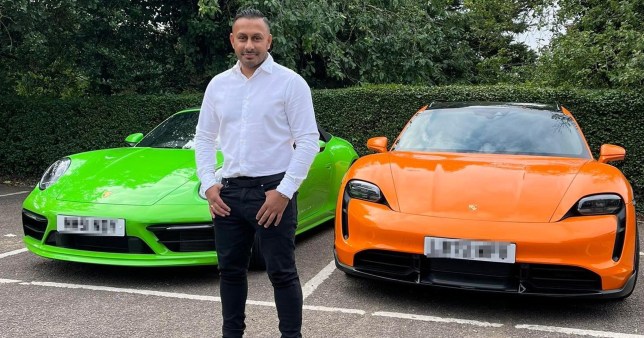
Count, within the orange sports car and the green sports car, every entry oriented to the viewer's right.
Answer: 0

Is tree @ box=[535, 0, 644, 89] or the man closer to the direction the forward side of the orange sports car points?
the man

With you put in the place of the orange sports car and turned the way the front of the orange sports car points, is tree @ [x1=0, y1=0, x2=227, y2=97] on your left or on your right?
on your right

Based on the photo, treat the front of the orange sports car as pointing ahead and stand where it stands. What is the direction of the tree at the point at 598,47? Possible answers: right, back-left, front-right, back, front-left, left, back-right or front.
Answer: back

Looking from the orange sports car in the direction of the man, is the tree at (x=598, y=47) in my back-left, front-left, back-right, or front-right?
back-right

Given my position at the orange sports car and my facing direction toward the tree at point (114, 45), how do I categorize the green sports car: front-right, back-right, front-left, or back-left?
front-left

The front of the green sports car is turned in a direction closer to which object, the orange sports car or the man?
the man

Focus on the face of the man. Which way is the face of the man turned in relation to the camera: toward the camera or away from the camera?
toward the camera

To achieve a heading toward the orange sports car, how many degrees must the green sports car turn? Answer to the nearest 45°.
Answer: approximately 90° to its left

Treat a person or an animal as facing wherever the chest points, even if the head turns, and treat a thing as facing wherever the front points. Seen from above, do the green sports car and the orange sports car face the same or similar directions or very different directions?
same or similar directions

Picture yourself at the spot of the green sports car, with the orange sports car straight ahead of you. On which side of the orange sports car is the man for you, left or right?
right

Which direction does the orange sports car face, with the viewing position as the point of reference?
facing the viewer

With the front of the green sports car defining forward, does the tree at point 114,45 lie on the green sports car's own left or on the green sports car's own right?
on the green sports car's own right

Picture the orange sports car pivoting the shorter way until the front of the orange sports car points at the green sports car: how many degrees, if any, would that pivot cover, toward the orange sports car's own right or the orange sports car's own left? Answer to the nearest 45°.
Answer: approximately 90° to the orange sports car's own right
